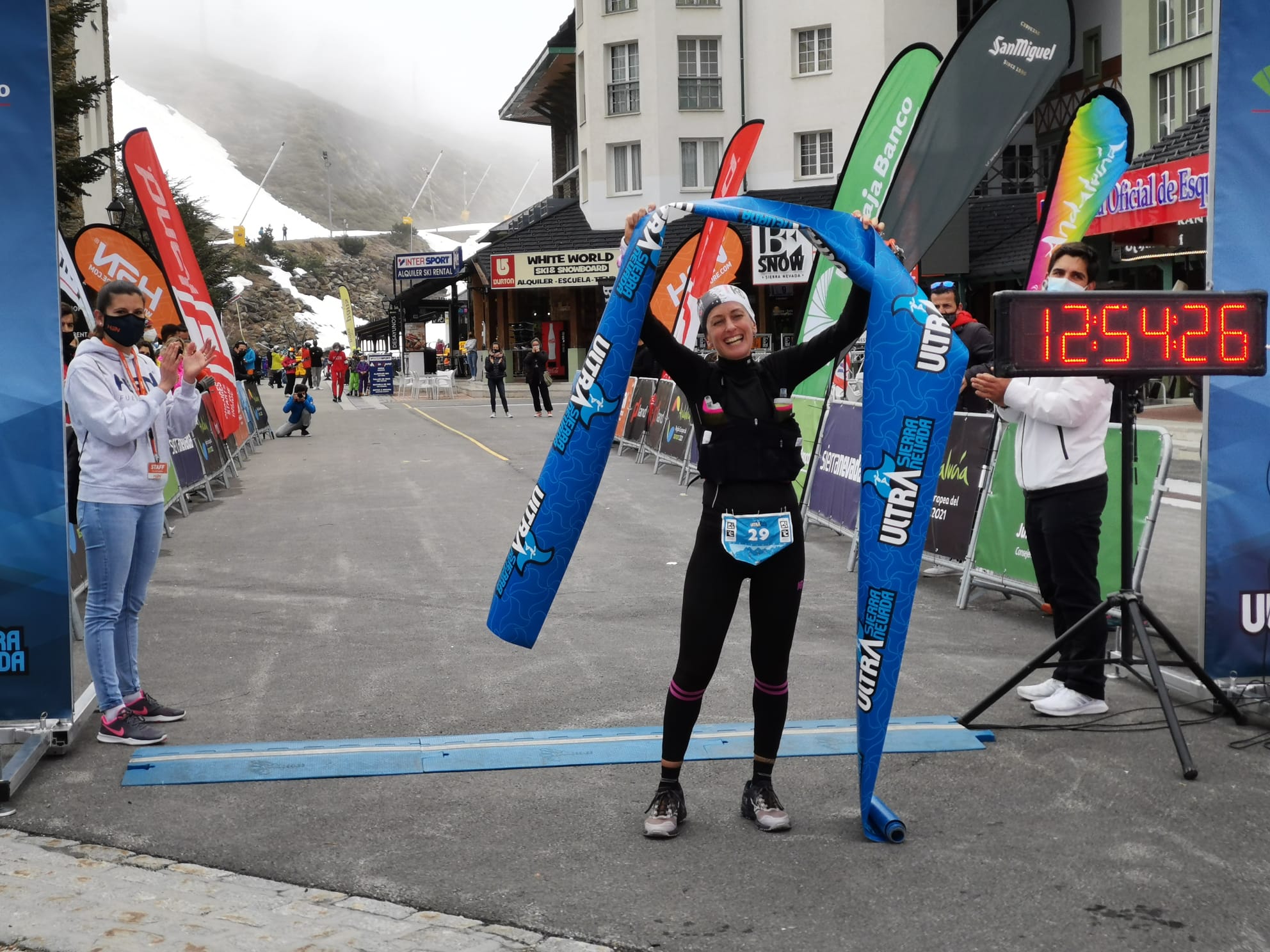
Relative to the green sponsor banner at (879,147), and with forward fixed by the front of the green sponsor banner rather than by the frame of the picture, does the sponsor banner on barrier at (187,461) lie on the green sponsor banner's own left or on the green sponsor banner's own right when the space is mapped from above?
on the green sponsor banner's own right

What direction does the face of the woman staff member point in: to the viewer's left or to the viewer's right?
to the viewer's right

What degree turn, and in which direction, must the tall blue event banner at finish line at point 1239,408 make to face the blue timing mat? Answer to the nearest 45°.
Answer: approximately 45° to its right

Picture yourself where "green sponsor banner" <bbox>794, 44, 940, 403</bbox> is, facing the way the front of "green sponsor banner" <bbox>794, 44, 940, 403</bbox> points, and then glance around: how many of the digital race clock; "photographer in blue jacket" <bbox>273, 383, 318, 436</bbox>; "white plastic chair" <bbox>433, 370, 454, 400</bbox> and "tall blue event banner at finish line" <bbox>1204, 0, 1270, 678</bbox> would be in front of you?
2

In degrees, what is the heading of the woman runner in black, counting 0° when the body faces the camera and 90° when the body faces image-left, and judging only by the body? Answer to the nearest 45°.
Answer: approximately 0°

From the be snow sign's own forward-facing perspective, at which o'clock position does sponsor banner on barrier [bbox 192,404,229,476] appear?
The sponsor banner on barrier is roughly at 1 o'clock from the be snow sign.

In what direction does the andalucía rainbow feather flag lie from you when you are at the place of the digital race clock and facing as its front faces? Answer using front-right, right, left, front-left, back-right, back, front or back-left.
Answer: back

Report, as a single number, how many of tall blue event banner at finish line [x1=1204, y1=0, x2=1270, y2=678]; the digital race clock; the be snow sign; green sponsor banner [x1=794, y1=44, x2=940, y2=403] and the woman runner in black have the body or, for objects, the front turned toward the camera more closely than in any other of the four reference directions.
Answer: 5

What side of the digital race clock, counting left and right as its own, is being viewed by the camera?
front

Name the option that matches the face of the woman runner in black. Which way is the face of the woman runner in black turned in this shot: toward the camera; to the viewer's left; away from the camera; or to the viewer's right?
toward the camera

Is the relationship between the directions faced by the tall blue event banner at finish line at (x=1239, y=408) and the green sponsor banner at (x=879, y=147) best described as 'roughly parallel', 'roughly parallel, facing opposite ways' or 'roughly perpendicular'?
roughly parallel

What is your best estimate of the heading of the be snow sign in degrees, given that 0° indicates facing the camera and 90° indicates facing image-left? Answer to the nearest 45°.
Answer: approximately 0°

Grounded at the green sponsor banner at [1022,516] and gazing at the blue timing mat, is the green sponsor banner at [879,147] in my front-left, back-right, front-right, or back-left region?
back-right

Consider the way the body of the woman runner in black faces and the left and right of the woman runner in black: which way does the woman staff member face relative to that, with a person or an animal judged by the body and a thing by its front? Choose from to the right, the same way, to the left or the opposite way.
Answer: to the left

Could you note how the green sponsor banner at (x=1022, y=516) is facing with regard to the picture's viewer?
facing the viewer and to the left of the viewer
